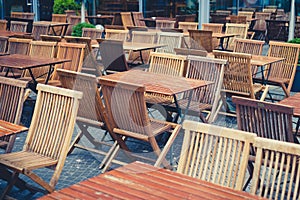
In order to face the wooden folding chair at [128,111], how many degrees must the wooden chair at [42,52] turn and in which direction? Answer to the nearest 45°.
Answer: approximately 45° to its left

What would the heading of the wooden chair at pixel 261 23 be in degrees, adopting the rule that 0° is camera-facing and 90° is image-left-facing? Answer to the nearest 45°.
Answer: approximately 45°

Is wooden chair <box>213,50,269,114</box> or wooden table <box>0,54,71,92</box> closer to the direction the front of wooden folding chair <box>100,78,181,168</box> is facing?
the wooden chair

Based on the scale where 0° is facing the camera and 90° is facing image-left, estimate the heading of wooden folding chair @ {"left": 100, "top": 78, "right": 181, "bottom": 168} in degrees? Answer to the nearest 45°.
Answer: approximately 225°

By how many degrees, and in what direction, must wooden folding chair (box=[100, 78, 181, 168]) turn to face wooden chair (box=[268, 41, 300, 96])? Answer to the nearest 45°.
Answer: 0° — it already faces it

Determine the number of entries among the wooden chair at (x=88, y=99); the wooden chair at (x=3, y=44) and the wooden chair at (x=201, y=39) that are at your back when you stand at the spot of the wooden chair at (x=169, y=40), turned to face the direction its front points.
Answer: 1

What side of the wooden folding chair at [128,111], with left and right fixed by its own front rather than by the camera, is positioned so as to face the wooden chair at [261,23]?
front

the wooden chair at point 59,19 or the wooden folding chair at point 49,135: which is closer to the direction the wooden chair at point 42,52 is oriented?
the wooden folding chair

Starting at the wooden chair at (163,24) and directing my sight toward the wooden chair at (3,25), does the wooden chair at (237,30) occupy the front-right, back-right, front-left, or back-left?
back-left

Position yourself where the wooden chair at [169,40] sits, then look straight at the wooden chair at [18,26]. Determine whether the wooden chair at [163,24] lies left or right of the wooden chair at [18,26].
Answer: right

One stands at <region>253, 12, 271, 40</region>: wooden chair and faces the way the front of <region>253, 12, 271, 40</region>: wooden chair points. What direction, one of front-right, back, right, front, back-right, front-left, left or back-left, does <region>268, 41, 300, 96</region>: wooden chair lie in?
front-left

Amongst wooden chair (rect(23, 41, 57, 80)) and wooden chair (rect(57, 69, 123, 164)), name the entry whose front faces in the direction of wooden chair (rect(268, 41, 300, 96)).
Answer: wooden chair (rect(57, 69, 123, 164))

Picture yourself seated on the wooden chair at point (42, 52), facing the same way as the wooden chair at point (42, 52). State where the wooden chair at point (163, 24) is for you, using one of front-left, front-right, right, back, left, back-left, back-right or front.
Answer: back
